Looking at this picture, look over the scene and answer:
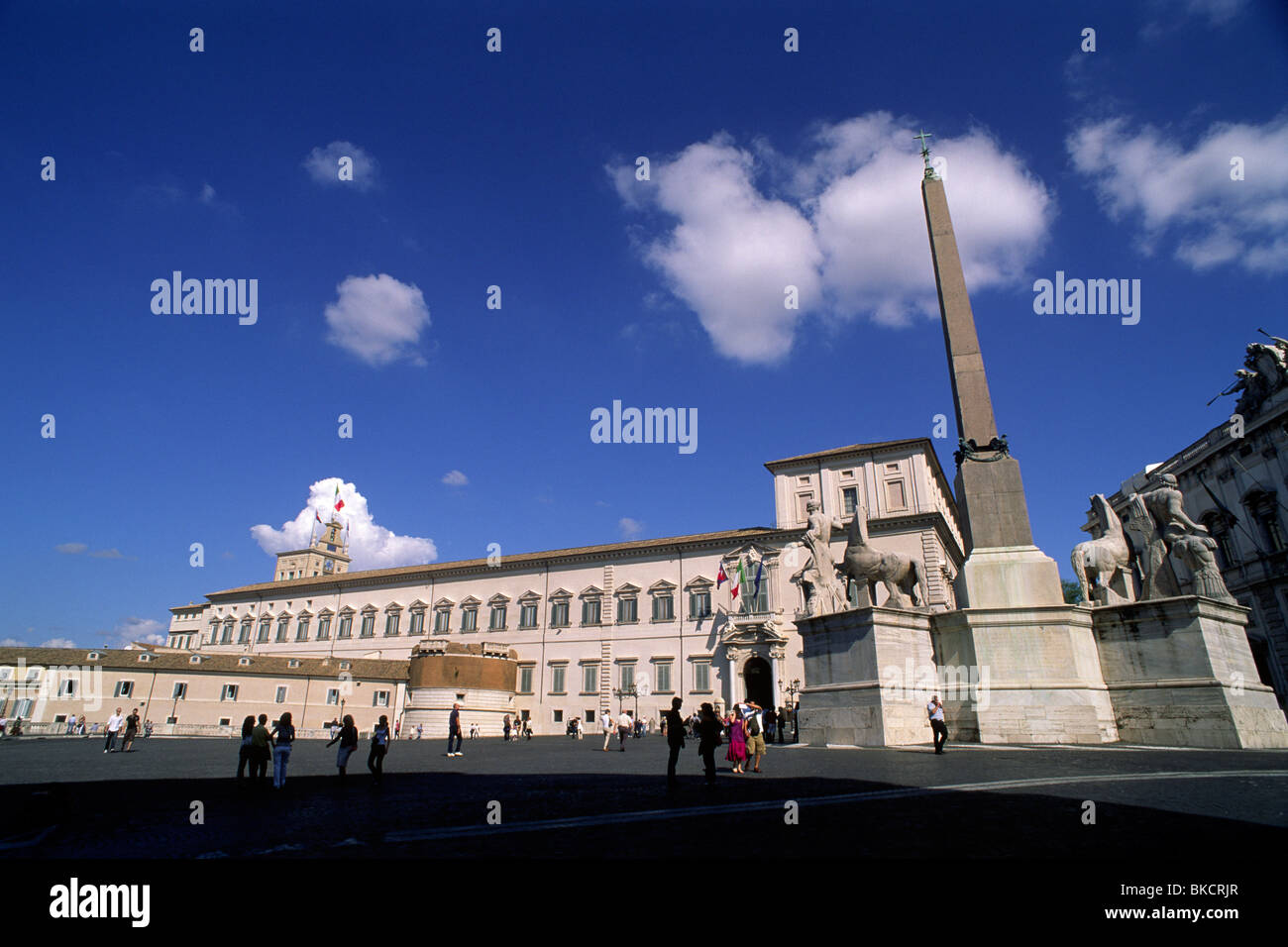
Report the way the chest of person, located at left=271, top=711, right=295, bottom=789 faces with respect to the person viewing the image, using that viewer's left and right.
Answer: facing away from the viewer

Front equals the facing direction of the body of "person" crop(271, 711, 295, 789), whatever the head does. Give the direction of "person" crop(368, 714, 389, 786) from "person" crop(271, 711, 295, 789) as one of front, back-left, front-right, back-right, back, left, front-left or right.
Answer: right

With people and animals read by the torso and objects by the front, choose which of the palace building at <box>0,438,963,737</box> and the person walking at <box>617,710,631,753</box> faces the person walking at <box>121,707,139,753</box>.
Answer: the palace building

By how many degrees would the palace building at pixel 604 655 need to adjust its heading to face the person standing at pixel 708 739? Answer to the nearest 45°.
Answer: approximately 45° to its left

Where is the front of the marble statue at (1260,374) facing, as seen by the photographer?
facing to the left of the viewer

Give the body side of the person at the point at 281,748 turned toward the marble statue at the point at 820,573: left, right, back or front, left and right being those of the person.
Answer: right

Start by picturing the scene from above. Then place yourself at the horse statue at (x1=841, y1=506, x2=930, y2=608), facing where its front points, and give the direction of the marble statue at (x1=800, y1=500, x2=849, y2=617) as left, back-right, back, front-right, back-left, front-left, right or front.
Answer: front-right

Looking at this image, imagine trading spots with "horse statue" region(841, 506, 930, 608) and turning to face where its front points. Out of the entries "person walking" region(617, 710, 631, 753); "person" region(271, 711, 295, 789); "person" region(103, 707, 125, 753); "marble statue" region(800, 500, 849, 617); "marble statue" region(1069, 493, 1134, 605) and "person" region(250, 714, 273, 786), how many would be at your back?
1

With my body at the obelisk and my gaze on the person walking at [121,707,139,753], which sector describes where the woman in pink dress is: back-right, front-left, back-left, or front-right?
front-left

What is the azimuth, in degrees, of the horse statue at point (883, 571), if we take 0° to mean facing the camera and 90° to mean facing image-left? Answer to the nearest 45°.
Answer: approximately 90°
